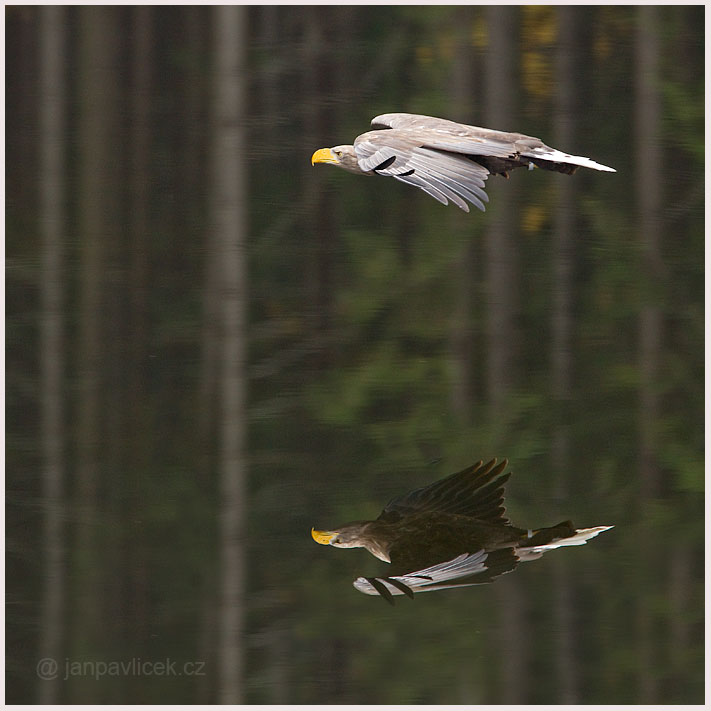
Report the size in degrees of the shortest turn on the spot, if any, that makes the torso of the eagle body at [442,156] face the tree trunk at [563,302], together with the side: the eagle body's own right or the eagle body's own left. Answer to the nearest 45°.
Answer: approximately 90° to the eagle body's own right

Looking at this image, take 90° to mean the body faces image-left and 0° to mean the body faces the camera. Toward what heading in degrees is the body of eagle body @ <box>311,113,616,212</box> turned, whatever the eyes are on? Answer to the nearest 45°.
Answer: approximately 90°

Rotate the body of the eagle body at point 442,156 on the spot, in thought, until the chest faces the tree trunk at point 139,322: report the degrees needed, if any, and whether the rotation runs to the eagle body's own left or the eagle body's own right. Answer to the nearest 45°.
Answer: approximately 45° to the eagle body's own right

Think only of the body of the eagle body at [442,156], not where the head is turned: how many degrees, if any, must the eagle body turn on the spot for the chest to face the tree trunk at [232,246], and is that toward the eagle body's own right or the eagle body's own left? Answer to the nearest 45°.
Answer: approximately 45° to the eagle body's own right

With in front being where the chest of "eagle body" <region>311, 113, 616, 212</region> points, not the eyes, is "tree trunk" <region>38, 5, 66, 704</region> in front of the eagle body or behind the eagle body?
in front

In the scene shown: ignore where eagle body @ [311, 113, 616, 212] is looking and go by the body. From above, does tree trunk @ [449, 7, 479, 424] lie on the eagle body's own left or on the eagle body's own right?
on the eagle body's own right

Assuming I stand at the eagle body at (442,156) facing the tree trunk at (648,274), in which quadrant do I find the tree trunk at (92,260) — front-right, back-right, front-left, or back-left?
front-left

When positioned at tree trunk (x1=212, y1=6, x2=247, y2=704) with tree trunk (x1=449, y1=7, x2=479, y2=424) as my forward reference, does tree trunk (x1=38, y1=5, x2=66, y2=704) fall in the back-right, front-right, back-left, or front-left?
back-left
